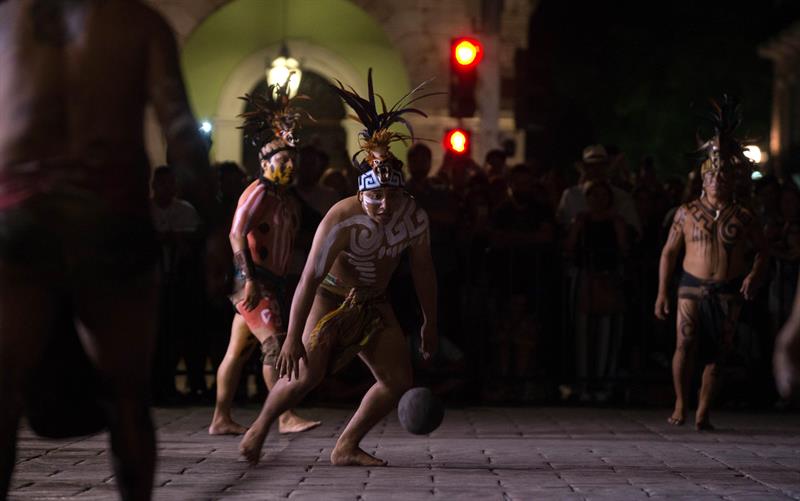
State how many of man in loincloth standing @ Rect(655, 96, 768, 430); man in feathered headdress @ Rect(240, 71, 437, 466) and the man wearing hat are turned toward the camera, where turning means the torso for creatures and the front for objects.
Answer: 3

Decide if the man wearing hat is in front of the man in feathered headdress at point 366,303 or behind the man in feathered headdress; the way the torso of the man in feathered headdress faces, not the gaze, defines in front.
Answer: behind

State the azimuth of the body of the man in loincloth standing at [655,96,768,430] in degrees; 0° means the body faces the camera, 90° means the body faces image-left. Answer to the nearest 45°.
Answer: approximately 0°

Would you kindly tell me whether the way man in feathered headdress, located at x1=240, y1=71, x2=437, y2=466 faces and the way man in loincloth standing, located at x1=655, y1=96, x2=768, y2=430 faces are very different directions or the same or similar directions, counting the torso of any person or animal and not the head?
same or similar directions

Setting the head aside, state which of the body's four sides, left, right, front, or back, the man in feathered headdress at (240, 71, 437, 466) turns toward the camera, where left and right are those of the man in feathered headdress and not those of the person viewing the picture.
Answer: front

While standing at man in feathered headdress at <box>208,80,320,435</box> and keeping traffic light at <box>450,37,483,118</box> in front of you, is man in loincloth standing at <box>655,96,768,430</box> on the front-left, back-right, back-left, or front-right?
front-right

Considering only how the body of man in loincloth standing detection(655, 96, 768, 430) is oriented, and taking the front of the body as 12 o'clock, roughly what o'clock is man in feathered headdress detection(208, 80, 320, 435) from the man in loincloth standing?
The man in feathered headdress is roughly at 2 o'clock from the man in loincloth standing.

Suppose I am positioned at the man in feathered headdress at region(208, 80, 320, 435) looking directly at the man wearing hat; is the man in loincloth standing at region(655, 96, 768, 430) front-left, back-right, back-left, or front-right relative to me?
front-right

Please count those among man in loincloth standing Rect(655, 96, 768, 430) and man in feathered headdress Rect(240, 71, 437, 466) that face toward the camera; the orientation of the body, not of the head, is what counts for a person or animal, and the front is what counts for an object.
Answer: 2

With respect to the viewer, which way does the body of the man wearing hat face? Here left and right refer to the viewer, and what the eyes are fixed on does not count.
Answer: facing the viewer

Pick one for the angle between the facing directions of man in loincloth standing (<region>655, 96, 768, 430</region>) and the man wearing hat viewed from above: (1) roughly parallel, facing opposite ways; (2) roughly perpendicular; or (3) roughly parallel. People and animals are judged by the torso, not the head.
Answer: roughly parallel

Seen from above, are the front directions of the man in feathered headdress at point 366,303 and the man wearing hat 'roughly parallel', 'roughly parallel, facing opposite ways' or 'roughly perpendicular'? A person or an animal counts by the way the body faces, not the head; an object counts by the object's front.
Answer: roughly parallel

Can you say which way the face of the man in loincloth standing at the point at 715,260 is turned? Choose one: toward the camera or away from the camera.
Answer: toward the camera
